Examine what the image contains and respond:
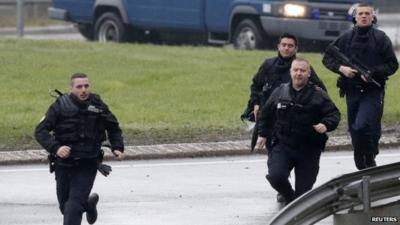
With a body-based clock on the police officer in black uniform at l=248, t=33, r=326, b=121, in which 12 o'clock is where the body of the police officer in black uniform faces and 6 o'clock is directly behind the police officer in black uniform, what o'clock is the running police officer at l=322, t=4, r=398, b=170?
The running police officer is roughly at 8 o'clock from the police officer in black uniform.

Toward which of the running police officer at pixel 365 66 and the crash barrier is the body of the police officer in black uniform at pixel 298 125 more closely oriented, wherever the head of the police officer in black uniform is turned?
the crash barrier

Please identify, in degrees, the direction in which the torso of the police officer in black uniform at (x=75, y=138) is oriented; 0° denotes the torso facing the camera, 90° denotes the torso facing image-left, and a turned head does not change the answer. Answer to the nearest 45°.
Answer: approximately 0°

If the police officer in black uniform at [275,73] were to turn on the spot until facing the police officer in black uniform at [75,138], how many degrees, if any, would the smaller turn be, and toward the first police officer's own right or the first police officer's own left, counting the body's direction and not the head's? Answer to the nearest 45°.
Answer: approximately 45° to the first police officer's own right

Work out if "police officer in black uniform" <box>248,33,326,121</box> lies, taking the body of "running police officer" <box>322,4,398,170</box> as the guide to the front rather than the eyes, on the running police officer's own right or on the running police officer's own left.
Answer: on the running police officer's own right

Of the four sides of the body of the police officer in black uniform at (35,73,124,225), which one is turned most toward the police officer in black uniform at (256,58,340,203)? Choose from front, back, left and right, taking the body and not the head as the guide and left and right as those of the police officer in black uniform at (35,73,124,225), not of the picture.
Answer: left

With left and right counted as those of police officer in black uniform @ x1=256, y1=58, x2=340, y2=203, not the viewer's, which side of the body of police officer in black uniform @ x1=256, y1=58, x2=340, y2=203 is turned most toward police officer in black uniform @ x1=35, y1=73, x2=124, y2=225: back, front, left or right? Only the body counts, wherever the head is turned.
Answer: right

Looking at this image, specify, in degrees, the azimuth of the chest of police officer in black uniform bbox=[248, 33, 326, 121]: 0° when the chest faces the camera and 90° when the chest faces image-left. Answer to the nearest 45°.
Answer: approximately 0°
